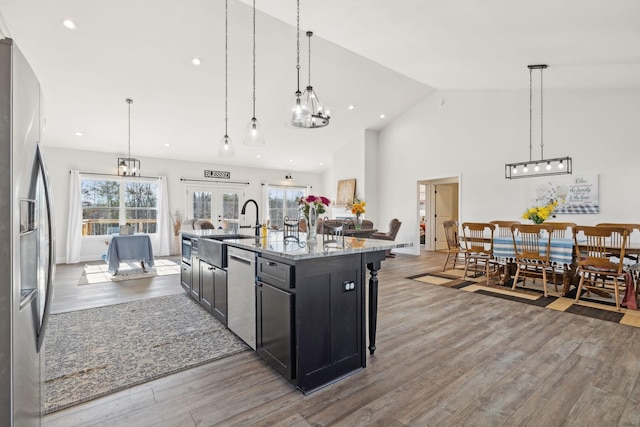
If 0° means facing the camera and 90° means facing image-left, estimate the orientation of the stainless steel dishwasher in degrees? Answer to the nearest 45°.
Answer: approximately 45°

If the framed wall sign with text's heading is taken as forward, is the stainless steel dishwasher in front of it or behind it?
in front

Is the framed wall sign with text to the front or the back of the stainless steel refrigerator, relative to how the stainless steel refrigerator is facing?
to the front

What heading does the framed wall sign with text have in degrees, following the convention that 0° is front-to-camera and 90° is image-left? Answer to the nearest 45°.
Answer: approximately 0°

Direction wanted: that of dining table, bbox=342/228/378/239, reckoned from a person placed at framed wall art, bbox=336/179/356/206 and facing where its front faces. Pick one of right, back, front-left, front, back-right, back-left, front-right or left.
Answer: front-left

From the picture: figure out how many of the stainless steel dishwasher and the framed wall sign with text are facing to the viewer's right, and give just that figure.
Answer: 0

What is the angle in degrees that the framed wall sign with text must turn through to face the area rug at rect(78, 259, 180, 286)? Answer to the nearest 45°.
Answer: approximately 45° to its right

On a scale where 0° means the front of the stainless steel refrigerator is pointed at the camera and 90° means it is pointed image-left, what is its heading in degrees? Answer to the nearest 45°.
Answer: approximately 270°

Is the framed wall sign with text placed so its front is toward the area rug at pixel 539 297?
yes

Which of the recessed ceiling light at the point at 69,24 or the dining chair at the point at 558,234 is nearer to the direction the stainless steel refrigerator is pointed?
the dining chair

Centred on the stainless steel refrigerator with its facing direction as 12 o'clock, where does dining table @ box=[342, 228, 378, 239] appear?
The dining table is roughly at 11 o'clock from the stainless steel refrigerator.
